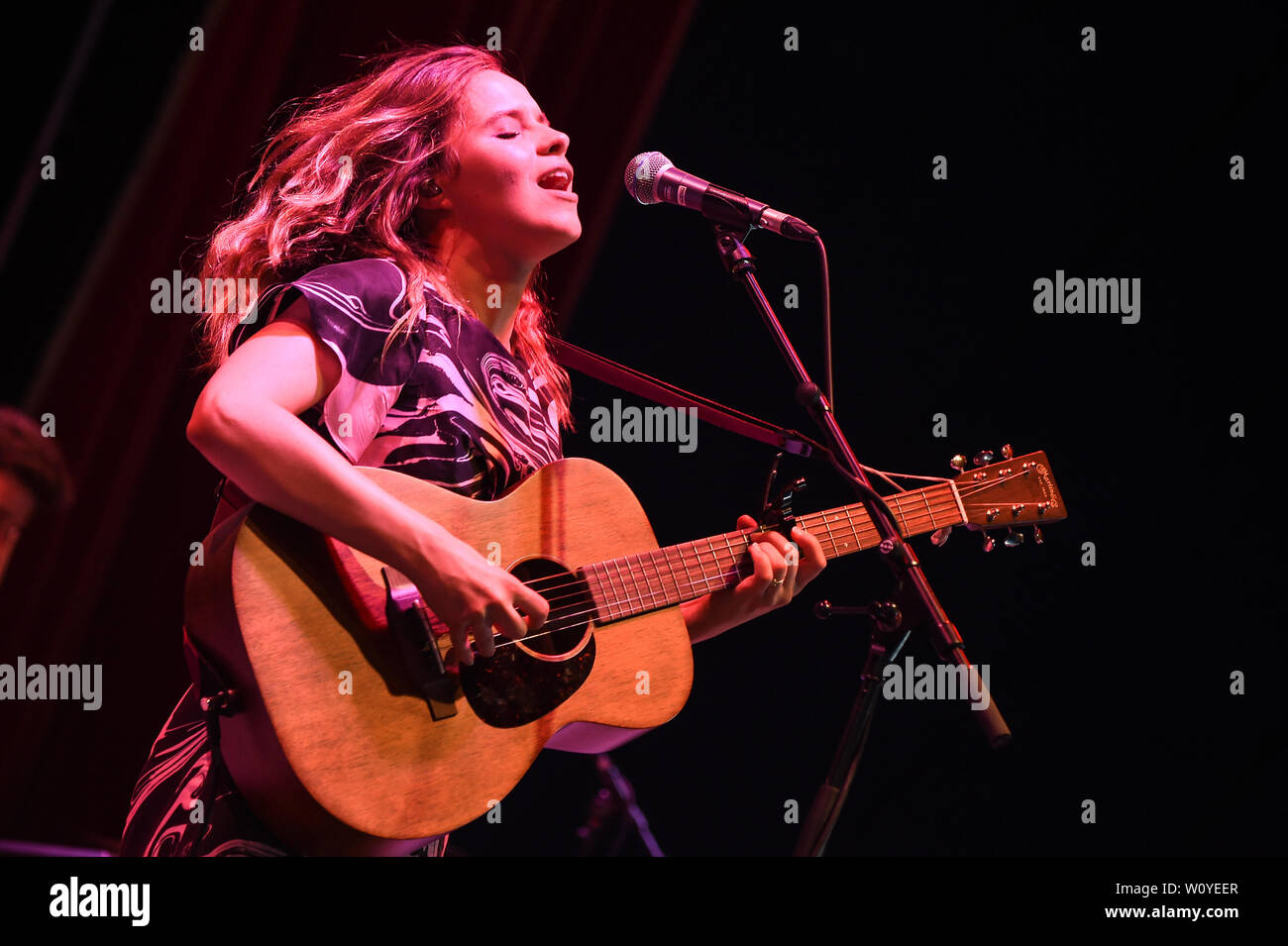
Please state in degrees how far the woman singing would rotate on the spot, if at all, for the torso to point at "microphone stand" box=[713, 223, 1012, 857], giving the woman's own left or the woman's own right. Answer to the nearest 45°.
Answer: approximately 45° to the woman's own left

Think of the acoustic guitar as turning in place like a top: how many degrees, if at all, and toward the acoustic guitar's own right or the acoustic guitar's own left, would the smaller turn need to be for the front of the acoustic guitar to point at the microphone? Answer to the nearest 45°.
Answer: approximately 90° to the acoustic guitar's own left

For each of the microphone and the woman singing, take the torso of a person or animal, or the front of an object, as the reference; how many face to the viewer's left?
1

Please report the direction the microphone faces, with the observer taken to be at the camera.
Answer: facing to the left of the viewer

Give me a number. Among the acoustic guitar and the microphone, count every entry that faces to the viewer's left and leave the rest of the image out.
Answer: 1

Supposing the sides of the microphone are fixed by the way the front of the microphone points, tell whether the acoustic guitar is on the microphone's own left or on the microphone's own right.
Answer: on the microphone's own left

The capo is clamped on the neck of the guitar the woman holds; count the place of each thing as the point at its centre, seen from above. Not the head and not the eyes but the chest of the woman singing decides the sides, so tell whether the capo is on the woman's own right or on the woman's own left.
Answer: on the woman's own left

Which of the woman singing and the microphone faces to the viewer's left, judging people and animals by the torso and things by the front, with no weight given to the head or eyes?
the microphone
